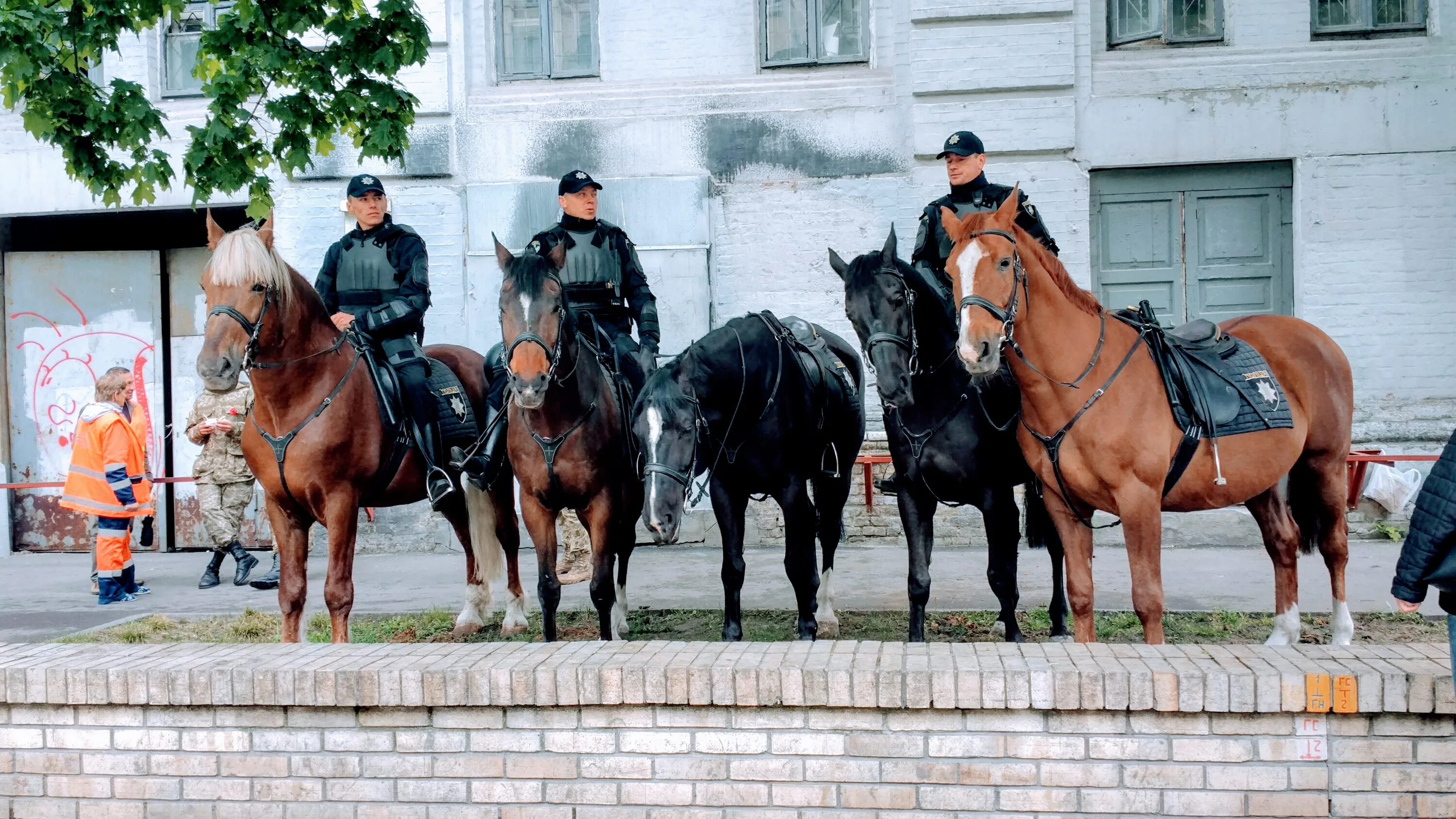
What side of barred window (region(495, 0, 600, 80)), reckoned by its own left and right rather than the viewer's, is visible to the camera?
front

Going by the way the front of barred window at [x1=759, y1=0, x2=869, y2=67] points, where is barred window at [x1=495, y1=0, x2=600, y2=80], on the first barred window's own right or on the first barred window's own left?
on the first barred window's own right

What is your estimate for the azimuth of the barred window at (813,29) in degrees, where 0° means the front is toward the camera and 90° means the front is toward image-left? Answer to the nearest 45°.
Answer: approximately 0°

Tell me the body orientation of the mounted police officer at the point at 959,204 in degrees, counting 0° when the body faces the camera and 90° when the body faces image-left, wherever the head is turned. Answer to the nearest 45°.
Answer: approximately 45°

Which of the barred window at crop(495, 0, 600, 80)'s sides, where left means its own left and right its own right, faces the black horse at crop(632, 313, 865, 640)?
front

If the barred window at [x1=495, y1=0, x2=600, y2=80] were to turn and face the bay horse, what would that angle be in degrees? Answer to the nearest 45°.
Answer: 0° — it already faces it

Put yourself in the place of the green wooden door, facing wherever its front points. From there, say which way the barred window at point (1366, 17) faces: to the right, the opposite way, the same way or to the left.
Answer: the same way

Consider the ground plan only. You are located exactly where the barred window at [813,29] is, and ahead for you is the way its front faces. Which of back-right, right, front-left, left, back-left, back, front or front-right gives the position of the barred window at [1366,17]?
left

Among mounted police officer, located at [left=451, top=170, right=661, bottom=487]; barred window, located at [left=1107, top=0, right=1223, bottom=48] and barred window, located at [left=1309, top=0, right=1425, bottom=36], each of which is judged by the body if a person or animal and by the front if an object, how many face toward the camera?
3

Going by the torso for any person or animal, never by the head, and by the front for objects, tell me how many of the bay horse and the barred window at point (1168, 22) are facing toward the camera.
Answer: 2

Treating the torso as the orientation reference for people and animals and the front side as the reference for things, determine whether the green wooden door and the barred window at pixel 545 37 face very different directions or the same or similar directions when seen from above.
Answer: same or similar directions

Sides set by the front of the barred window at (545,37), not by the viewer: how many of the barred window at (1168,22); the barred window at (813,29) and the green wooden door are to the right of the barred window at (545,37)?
0

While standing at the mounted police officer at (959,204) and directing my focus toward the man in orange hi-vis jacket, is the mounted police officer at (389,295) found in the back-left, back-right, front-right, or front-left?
front-left
